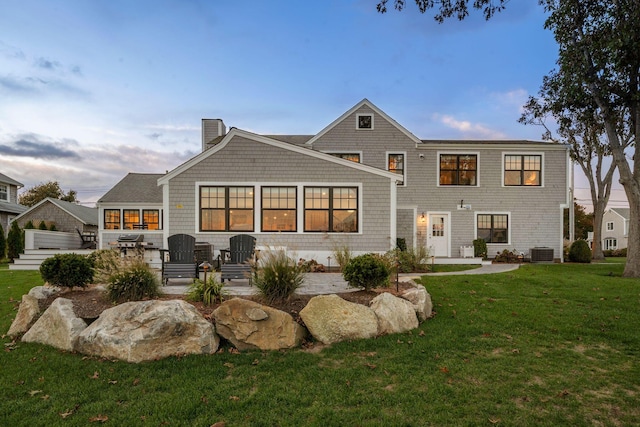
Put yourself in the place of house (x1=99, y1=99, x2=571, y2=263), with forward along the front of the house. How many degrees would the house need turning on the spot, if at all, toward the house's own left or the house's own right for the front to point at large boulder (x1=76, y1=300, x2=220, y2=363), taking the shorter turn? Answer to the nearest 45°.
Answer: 0° — it already faces it

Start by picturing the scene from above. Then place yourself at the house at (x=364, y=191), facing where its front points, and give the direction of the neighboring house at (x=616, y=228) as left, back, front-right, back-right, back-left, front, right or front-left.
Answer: back-left

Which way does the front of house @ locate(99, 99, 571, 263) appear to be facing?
toward the camera

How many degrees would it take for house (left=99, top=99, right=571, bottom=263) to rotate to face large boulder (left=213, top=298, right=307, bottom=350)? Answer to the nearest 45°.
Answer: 0° — it already faces it

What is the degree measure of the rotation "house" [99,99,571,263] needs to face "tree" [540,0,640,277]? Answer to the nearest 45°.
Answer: approximately 45° to its left

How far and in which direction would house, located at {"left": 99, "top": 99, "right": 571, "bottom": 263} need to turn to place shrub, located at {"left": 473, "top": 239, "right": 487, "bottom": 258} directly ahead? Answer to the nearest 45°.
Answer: approximately 90° to its left

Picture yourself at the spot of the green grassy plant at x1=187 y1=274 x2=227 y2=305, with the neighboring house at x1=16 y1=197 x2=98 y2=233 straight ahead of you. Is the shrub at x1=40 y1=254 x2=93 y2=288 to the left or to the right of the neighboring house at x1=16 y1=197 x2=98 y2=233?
left

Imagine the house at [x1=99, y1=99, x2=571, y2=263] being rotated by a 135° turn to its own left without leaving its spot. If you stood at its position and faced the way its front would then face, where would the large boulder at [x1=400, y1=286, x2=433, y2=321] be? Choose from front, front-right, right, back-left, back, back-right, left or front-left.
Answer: back-right

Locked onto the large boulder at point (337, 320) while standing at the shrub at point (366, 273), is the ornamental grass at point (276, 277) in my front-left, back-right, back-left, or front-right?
front-right

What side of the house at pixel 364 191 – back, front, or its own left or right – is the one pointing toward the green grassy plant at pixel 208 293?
front

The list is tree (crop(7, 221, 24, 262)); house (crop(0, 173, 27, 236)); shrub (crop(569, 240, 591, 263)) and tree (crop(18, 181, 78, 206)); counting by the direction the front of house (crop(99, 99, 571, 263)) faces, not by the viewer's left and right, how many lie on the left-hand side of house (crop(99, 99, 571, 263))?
1

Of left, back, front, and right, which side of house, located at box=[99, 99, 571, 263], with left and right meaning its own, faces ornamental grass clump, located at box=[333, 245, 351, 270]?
front

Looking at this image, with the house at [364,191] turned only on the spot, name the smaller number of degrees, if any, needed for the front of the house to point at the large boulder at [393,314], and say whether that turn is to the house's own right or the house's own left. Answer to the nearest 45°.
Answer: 0° — it already faces it

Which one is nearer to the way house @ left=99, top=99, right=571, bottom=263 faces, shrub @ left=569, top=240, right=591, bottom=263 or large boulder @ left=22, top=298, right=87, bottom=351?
the large boulder

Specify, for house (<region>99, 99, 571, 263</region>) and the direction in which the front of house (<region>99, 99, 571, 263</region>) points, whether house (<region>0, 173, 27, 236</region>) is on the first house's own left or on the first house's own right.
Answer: on the first house's own right

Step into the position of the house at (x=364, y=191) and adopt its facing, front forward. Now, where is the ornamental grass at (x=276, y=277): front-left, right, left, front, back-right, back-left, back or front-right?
front

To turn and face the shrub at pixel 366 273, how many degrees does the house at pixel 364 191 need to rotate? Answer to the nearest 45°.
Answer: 0° — it already faces it
